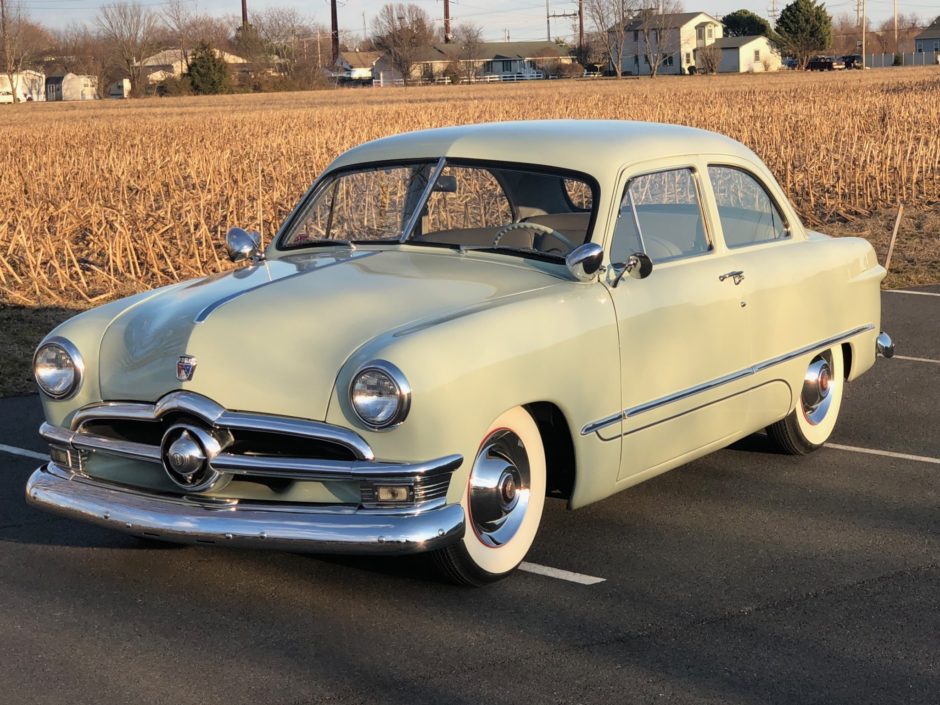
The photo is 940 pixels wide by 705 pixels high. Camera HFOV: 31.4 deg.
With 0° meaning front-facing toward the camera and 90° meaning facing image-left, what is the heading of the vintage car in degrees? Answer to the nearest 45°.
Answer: approximately 45°
